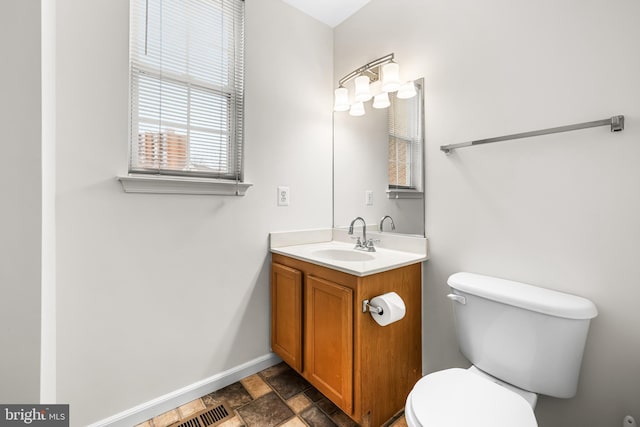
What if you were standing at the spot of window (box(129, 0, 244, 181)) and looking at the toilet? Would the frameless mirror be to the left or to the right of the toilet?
left

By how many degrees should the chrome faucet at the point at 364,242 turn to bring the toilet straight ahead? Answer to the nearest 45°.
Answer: approximately 90° to its left

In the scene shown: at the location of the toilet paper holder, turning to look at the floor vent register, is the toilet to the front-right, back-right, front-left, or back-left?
back-left

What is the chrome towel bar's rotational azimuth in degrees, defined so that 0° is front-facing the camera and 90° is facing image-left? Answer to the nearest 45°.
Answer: approximately 45°

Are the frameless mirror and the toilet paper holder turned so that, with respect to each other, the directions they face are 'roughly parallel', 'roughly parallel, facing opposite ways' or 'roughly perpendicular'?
roughly perpendicular

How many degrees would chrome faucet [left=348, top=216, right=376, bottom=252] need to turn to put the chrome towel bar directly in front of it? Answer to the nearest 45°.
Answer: approximately 90° to its left

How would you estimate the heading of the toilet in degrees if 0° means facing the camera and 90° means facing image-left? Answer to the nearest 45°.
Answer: approximately 45°

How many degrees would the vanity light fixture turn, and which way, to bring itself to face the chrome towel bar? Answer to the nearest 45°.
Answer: approximately 90° to its left

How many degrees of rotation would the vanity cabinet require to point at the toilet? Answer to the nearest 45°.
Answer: approximately 90° to its left

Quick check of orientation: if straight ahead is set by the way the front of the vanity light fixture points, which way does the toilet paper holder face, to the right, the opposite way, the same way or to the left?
to the left
